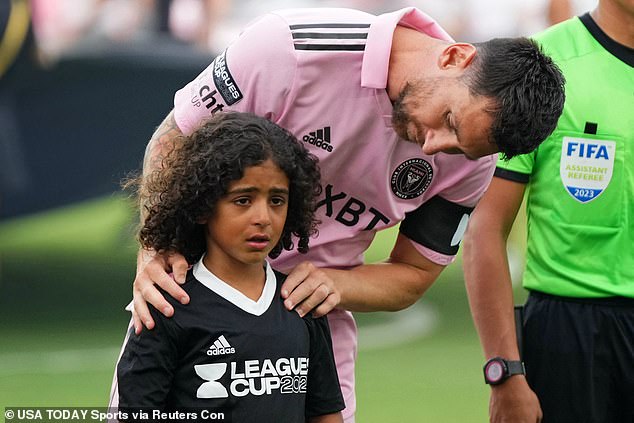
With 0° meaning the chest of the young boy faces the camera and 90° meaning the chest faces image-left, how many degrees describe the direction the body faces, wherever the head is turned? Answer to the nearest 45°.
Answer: approximately 315°
